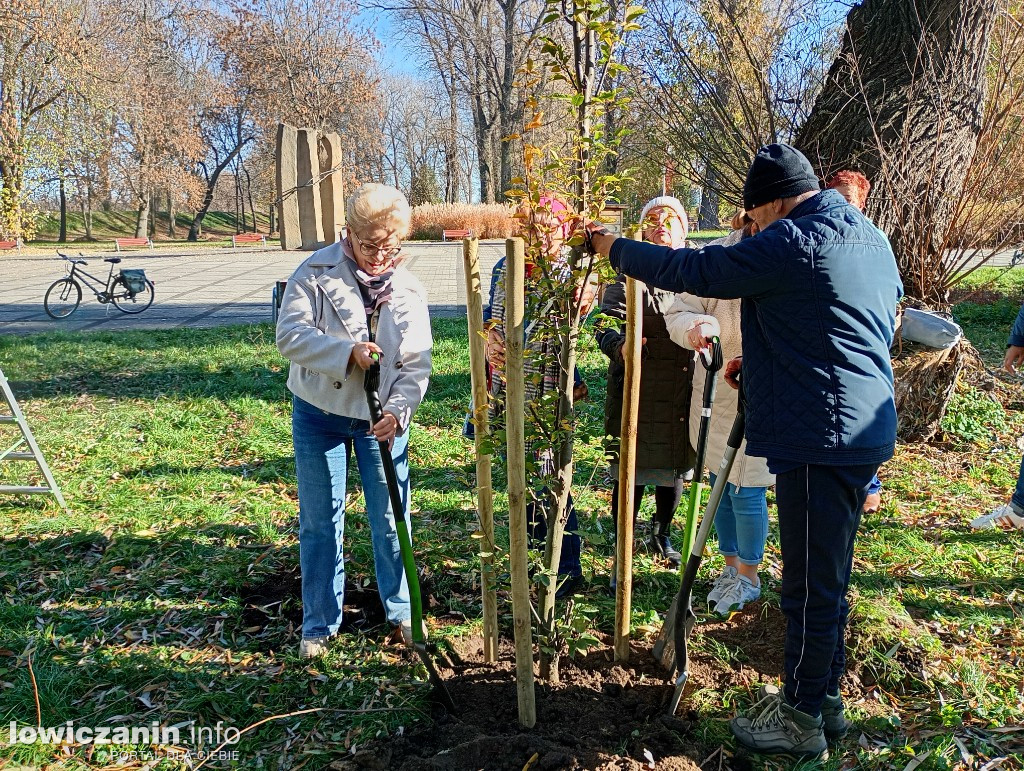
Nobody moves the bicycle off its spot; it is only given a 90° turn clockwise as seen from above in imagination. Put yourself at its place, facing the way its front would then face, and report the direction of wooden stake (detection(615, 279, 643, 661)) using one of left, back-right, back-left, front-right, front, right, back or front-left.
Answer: back

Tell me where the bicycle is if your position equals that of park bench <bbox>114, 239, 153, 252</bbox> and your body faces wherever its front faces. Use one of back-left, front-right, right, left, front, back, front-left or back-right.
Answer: front

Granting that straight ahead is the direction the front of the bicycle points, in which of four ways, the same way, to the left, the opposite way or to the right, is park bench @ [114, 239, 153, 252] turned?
to the left

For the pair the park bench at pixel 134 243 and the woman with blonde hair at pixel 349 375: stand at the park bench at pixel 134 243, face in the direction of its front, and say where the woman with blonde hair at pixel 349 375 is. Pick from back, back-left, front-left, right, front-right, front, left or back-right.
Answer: front

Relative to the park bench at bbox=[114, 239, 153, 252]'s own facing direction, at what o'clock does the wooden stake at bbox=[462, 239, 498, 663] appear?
The wooden stake is roughly at 12 o'clock from the park bench.

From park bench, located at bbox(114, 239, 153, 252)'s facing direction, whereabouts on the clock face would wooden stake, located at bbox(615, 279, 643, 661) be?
The wooden stake is roughly at 12 o'clock from the park bench.

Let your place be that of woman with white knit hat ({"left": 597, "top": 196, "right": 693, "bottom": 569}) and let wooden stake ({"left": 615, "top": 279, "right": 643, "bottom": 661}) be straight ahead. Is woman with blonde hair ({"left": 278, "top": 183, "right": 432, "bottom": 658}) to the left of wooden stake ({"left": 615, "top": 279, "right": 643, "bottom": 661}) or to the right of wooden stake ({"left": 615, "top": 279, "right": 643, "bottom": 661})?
right

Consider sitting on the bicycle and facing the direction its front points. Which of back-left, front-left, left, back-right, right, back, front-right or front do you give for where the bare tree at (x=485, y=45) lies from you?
back-right

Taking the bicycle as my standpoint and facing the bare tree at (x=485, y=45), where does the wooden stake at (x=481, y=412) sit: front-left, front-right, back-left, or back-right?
back-right

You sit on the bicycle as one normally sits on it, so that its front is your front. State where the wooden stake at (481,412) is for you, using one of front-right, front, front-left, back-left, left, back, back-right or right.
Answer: left

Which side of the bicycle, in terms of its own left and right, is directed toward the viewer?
left

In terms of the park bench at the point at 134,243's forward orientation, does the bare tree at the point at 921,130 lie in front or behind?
in front

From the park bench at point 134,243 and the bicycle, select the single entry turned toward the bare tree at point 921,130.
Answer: the park bench

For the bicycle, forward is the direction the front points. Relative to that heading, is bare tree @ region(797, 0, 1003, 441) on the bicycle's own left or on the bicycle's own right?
on the bicycle's own left

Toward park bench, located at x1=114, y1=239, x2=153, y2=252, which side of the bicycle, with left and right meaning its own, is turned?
right

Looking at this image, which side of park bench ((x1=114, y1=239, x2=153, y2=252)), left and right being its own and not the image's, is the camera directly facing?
front
